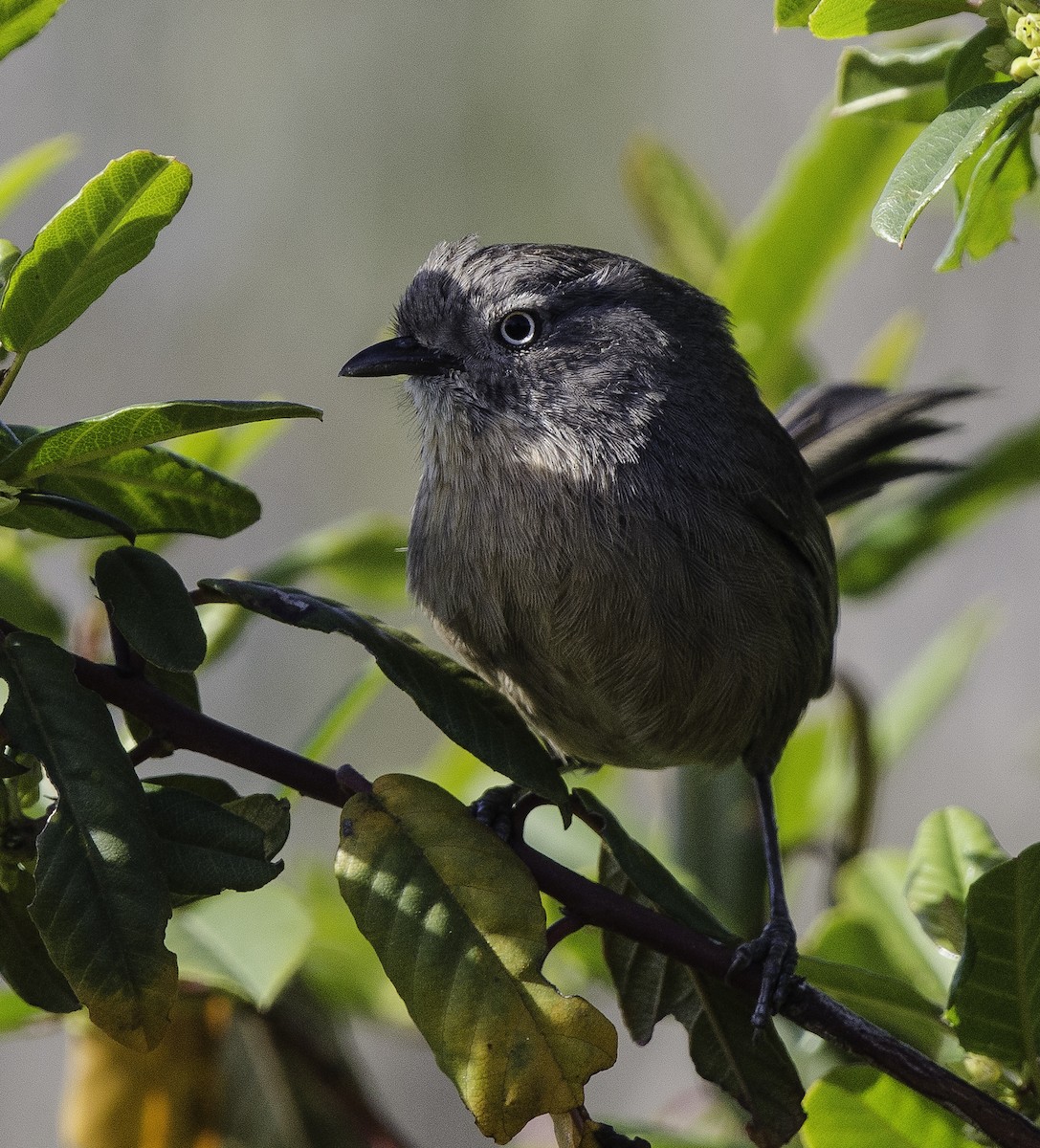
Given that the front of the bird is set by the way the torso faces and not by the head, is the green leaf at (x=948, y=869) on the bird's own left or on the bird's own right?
on the bird's own left

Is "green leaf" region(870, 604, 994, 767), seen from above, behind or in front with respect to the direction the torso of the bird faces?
behind

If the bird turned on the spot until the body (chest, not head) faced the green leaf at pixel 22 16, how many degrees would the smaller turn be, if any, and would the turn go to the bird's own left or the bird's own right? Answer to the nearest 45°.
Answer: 0° — it already faces it

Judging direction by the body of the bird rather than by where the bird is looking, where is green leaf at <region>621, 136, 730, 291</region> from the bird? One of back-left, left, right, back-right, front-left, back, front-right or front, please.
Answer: back-right

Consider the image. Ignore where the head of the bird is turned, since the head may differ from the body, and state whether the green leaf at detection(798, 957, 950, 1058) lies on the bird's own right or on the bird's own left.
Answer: on the bird's own left

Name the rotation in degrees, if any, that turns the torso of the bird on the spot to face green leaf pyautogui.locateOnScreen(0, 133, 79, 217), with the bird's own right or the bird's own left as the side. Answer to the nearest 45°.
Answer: approximately 45° to the bird's own right

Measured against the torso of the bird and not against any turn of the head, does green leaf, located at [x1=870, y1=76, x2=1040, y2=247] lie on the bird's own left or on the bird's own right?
on the bird's own left

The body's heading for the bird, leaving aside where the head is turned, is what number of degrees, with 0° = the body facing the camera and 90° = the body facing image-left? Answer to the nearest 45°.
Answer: approximately 45°
